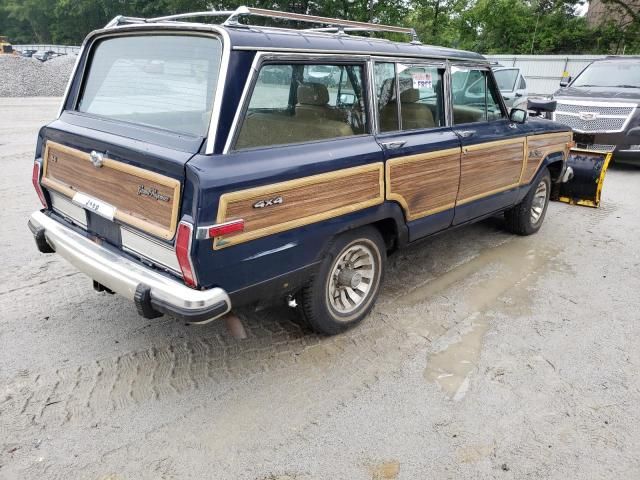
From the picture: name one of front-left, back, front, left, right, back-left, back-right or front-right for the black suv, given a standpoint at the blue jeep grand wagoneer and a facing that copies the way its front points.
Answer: front

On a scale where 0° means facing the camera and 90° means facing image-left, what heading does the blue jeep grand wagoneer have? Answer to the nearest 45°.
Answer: approximately 225°
